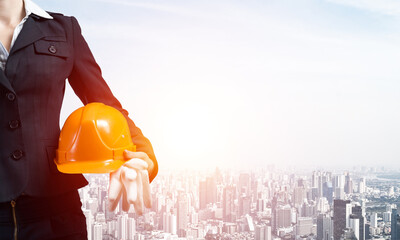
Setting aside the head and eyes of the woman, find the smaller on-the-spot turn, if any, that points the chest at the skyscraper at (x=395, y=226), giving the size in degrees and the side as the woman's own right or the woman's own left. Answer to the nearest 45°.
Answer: approximately 135° to the woman's own left

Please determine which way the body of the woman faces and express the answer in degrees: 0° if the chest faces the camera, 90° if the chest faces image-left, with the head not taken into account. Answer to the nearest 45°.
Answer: approximately 0°

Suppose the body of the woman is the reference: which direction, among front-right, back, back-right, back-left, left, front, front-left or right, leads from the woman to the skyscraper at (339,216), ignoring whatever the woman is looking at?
back-left

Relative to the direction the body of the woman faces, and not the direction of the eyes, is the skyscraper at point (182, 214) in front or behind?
behind

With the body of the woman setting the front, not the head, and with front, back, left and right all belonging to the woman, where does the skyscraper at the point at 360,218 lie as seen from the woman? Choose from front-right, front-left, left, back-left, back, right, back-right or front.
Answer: back-left

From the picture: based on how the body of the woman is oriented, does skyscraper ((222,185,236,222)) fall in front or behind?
behind
